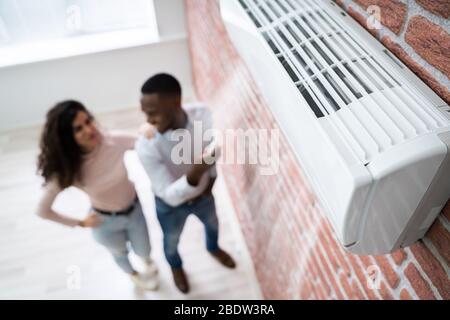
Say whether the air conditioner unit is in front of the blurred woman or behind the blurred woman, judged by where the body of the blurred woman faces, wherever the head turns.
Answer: in front

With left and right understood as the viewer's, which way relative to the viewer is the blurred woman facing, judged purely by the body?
facing the viewer and to the right of the viewer
